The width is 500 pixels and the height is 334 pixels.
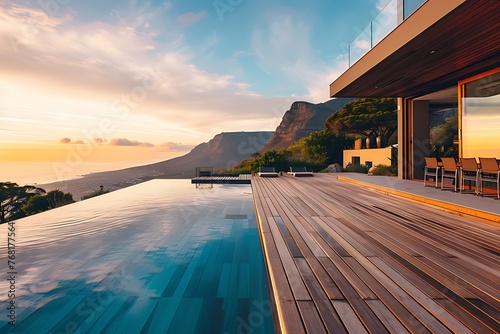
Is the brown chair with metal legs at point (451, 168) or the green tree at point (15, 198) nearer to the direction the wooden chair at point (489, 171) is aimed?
the brown chair with metal legs

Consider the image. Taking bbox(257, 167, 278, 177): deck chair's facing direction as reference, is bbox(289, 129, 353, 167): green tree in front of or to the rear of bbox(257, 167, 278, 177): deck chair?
to the rear

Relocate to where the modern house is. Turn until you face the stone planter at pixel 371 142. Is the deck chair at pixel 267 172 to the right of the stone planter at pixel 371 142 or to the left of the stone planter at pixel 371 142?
left
